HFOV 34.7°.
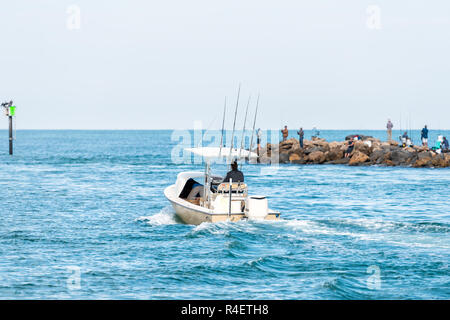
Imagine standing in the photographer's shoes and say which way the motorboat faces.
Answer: facing away from the viewer and to the left of the viewer
